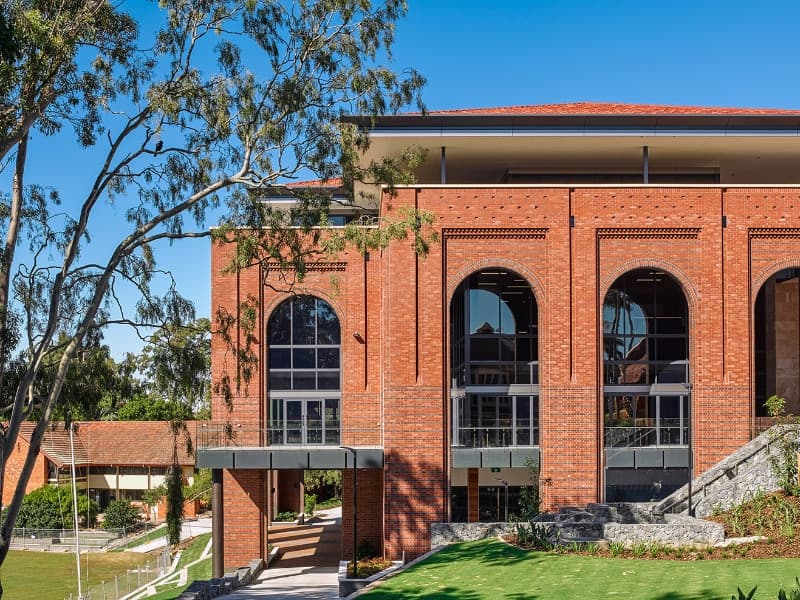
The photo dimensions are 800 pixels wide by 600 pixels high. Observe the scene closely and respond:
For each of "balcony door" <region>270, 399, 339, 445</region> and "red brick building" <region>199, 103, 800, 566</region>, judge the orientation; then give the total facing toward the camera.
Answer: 2

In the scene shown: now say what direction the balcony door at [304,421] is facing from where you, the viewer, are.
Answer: facing the viewer

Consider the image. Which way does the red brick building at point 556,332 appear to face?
toward the camera

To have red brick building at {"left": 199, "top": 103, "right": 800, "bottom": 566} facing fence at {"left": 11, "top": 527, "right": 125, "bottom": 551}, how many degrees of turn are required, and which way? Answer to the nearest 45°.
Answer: approximately 135° to its right

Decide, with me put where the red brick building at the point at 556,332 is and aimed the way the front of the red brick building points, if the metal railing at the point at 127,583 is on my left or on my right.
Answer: on my right

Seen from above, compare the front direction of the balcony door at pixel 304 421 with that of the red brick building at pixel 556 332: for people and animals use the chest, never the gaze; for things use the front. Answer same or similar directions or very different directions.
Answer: same or similar directions

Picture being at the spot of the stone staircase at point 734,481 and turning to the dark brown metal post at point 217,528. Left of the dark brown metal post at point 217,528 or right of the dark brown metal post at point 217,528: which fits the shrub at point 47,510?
right

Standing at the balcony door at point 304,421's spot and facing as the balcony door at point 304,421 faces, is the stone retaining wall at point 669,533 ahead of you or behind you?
ahead

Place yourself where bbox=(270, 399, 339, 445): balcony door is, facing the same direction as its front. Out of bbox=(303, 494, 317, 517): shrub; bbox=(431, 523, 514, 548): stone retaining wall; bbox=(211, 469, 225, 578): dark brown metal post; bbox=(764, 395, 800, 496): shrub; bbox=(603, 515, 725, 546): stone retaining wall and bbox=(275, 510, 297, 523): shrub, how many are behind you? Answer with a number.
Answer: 2

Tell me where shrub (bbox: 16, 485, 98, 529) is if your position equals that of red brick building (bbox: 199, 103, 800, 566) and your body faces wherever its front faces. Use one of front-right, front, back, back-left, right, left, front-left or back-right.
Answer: back-right

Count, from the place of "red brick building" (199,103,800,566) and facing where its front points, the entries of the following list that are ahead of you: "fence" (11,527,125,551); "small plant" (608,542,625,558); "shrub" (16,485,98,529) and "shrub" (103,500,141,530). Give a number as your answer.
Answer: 1
